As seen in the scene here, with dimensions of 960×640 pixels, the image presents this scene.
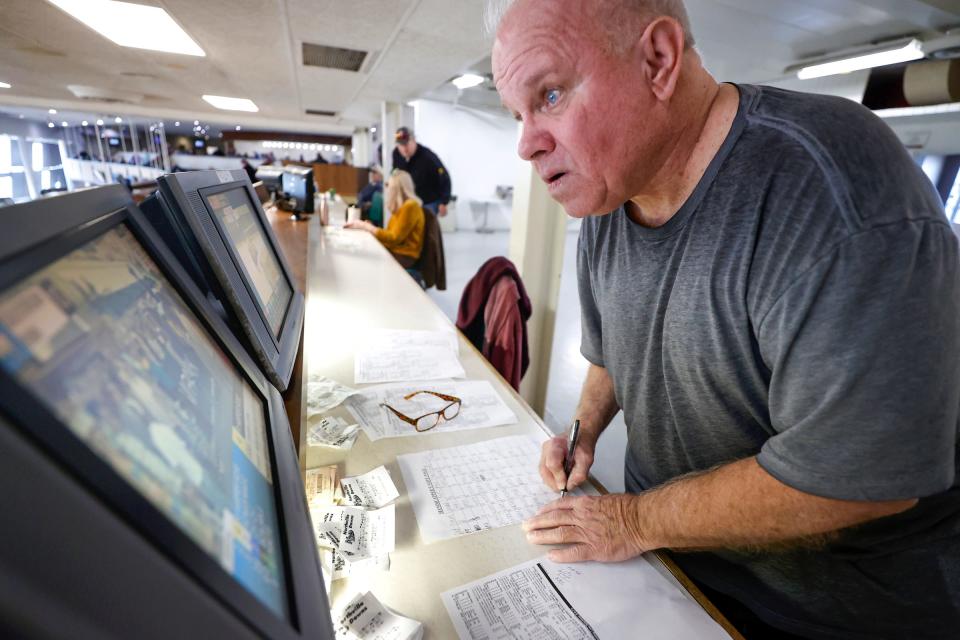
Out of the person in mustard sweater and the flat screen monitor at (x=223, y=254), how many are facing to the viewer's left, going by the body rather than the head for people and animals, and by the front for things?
1

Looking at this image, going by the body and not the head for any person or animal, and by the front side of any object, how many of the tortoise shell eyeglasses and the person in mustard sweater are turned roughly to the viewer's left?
1

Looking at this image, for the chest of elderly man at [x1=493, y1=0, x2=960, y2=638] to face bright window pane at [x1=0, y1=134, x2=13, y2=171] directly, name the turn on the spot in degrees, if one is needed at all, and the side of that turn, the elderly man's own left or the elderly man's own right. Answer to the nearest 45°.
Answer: approximately 45° to the elderly man's own right

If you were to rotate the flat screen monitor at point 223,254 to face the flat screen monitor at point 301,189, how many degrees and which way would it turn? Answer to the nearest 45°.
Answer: approximately 135° to its left

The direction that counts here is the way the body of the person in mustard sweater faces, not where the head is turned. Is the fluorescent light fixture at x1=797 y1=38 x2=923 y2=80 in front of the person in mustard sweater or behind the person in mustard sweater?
behind

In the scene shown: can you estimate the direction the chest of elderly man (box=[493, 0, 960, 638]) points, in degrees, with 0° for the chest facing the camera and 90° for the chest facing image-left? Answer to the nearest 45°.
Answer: approximately 45°

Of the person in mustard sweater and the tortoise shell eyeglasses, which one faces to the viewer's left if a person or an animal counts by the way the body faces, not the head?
the person in mustard sweater

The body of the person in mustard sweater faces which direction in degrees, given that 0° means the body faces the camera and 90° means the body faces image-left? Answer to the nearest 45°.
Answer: approximately 90°

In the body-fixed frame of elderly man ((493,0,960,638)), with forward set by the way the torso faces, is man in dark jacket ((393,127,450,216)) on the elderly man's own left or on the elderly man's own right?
on the elderly man's own right
